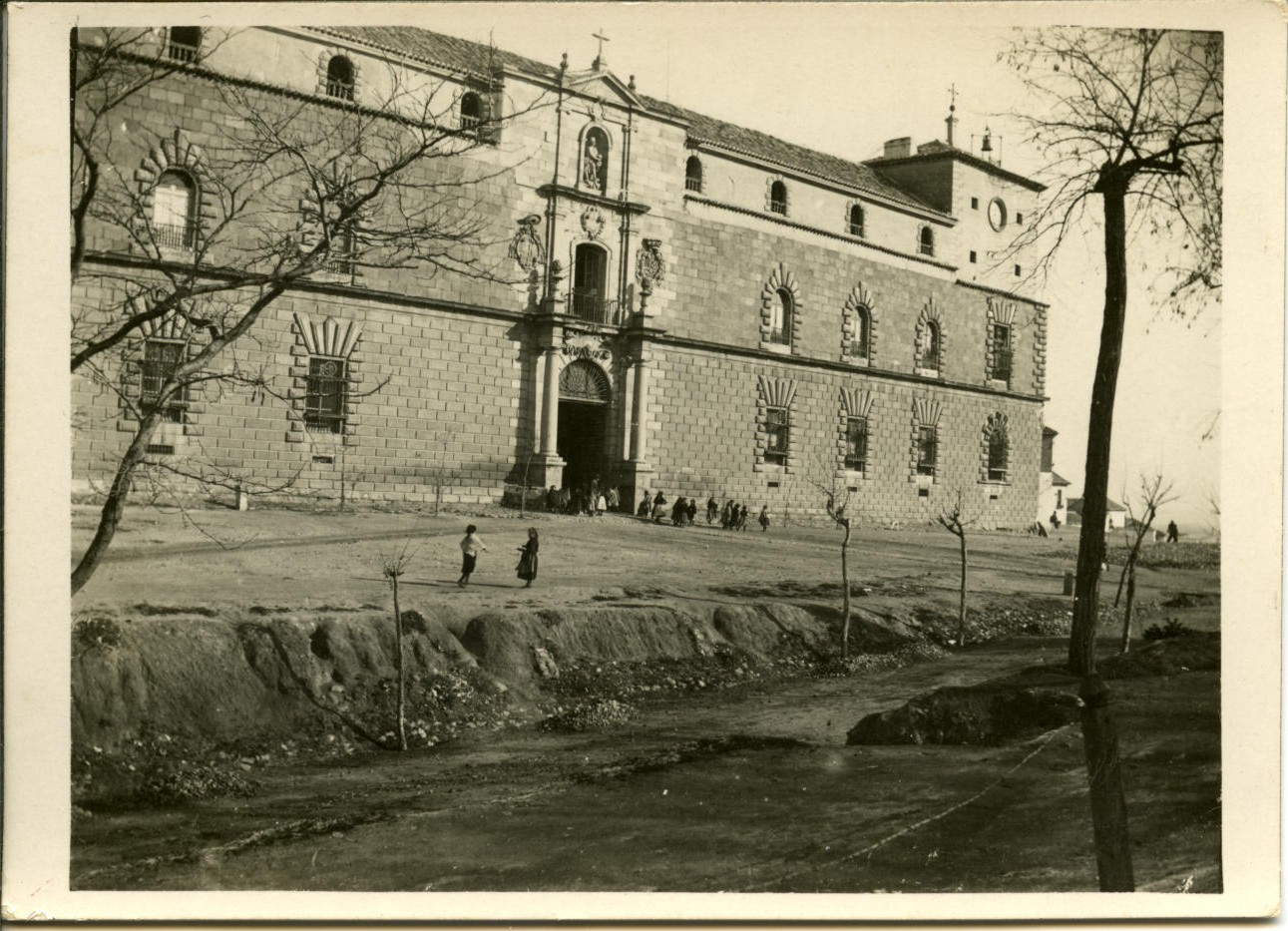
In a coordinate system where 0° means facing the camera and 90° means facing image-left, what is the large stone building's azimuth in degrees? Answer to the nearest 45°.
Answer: approximately 315°

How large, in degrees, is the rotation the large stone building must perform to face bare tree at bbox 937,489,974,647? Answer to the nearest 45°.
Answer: approximately 45° to its left

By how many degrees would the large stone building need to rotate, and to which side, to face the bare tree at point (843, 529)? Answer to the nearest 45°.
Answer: approximately 45° to its left
